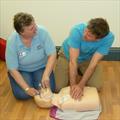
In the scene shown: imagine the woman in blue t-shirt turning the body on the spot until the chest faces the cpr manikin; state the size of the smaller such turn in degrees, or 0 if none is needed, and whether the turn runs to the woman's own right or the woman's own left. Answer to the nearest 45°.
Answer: approximately 45° to the woman's own left

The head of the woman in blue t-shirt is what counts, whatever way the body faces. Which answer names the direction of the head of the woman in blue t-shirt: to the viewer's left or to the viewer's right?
to the viewer's right

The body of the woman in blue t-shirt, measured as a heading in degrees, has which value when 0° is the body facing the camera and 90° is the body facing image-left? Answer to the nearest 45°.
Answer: approximately 0°
